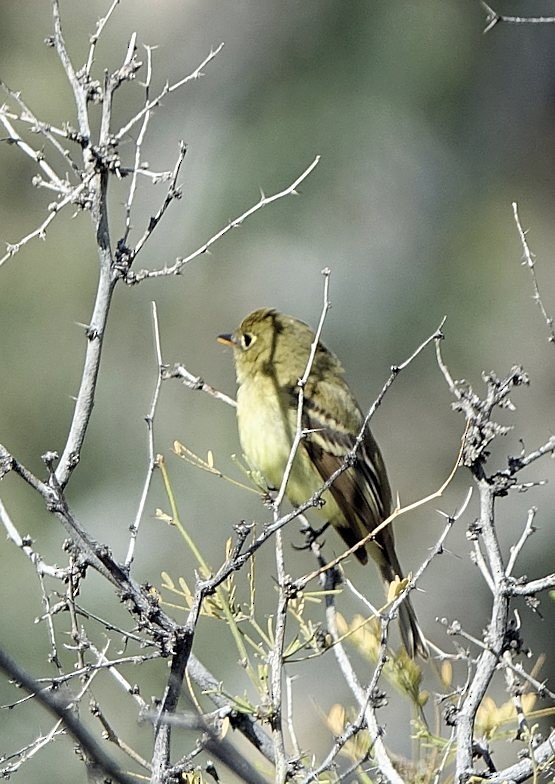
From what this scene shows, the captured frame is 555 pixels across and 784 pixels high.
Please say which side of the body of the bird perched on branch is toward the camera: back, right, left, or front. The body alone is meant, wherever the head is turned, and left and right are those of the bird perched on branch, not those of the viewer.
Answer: left
